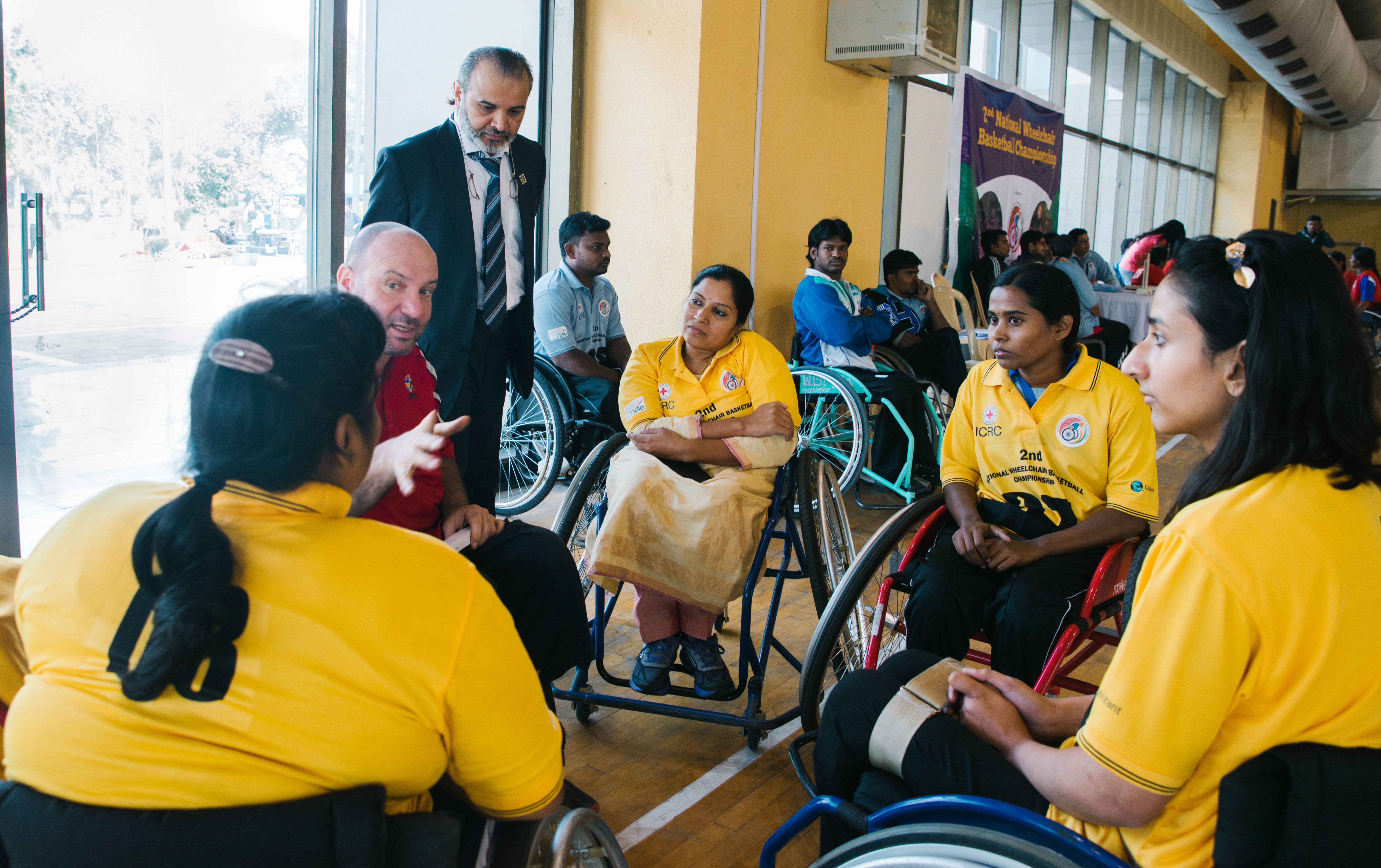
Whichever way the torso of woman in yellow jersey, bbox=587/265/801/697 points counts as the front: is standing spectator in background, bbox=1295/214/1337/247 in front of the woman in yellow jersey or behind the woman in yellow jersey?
behind

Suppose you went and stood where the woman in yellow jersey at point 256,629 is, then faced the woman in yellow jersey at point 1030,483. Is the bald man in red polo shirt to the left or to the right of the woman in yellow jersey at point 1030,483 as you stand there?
left

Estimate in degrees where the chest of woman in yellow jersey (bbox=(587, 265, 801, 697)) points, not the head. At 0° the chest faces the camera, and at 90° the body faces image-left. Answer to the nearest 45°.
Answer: approximately 0°

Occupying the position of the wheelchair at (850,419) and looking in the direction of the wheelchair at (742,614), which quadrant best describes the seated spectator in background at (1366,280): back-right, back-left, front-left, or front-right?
back-left

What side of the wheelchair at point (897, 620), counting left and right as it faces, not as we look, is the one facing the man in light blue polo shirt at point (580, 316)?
right

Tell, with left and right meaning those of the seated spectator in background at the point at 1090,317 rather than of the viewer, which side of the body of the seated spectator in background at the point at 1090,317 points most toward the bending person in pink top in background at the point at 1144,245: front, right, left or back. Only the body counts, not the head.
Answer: front

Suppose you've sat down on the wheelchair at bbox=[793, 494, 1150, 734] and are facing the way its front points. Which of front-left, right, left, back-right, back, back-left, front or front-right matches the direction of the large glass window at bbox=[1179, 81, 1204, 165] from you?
back-right

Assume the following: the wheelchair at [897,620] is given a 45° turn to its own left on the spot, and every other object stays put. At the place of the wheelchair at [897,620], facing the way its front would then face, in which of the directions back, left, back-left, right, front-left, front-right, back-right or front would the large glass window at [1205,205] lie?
back

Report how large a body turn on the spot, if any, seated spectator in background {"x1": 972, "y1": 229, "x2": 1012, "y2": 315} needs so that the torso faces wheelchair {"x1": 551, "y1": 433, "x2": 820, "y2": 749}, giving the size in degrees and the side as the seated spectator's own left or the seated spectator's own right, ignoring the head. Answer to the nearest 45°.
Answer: approximately 90° to the seated spectator's own right

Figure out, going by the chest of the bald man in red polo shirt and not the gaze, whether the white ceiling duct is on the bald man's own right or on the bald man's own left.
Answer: on the bald man's own left

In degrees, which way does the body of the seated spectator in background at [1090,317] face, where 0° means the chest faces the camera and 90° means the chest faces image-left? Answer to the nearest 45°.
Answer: approximately 270°
